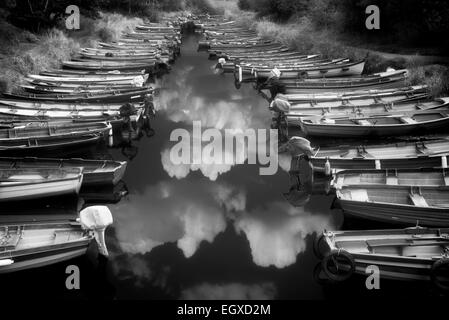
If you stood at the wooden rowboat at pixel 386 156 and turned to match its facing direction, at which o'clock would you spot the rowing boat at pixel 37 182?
The rowing boat is roughly at 5 o'clock from the wooden rowboat.

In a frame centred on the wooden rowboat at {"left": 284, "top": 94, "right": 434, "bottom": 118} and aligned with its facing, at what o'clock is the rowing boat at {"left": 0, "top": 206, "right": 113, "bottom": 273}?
The rowing boat is roughly at 4 o'clock from the wooden rowboat.

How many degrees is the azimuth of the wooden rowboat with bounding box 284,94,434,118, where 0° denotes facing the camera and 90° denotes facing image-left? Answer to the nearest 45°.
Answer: approximately 270°

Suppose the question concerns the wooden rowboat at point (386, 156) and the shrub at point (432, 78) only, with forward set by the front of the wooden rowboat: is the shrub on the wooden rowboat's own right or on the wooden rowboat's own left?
on the wooden rowboat's own left

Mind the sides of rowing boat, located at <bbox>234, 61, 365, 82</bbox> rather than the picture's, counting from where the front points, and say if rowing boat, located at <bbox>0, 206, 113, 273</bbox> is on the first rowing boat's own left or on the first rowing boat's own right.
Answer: on the first rowing boat's own right

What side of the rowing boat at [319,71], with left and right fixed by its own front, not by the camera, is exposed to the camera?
right

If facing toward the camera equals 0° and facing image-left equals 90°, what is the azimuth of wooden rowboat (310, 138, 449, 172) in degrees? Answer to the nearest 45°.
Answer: approximately 270°

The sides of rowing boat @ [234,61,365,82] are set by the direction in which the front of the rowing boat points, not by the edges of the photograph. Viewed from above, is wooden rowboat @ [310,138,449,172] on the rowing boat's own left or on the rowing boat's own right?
on the rowing boat's own right

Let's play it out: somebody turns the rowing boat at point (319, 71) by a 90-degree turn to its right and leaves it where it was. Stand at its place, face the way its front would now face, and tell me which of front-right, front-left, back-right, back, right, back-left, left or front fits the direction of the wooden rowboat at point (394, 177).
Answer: front

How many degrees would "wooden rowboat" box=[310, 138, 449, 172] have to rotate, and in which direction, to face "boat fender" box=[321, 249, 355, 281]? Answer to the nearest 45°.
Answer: approximately 90° to its right

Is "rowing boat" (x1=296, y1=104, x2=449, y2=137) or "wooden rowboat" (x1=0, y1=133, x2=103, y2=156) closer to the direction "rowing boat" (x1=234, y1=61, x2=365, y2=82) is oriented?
the rowing boat

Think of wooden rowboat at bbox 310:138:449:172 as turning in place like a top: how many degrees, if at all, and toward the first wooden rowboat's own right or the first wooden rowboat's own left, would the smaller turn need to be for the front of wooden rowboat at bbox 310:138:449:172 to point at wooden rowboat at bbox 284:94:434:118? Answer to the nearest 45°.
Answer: approximately 90° to the first wooden rowboat's own left
